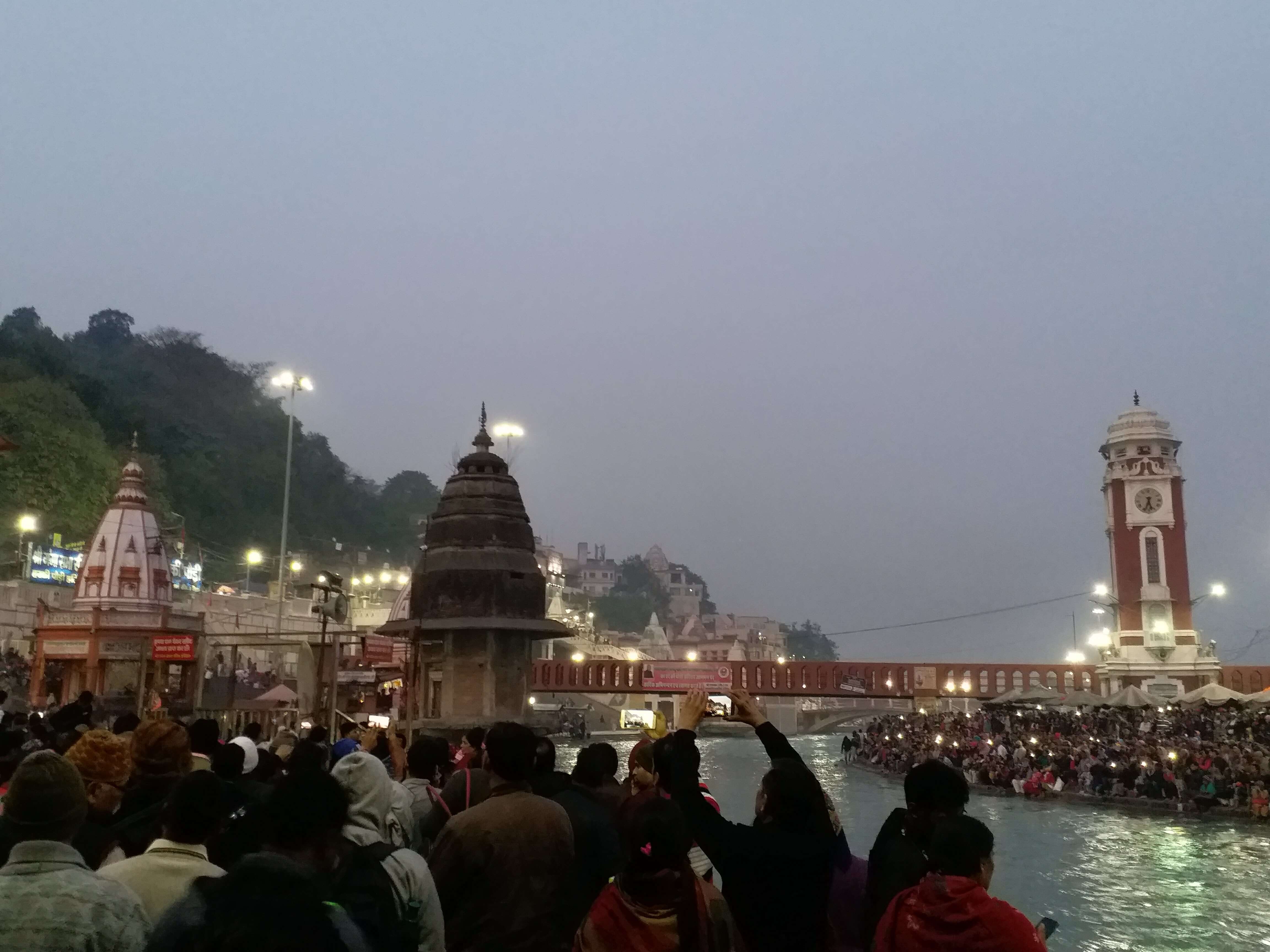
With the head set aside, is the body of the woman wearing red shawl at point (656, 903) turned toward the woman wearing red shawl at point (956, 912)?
no

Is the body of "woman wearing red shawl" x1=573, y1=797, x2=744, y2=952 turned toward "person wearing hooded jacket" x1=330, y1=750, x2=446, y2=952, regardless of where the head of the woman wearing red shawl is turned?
no

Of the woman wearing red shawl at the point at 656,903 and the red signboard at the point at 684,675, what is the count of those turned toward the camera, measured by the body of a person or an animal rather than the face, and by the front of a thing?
1

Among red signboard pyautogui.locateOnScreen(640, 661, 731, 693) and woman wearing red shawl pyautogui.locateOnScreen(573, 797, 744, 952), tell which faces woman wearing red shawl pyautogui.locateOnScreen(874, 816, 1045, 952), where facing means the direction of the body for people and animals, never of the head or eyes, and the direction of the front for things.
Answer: the red signboard

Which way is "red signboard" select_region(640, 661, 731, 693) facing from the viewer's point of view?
toward the camera

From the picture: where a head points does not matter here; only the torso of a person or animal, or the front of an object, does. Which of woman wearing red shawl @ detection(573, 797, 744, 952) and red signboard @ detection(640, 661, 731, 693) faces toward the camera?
the red signboard

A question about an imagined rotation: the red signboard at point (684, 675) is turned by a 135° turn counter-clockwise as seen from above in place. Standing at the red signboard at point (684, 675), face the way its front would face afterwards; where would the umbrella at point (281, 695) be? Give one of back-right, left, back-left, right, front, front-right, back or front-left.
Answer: back

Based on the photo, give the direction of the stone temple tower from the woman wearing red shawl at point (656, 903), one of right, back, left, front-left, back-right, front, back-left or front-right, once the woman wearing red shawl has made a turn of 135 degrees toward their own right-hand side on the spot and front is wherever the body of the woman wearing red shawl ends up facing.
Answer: back-left

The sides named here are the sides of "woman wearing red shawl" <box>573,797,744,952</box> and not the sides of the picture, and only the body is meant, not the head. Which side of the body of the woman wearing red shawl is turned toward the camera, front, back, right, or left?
back

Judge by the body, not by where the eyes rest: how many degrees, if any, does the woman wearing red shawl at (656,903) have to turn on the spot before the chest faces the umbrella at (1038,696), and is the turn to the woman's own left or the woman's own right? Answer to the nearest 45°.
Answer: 0° — they already face it

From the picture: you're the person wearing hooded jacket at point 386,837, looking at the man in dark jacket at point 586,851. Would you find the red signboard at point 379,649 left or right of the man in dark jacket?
left

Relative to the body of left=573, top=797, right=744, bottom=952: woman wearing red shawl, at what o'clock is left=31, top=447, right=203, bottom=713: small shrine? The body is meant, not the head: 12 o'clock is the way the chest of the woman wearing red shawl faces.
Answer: The small shrine is roughly at 11 o'clock from the woman wearing red shawl.

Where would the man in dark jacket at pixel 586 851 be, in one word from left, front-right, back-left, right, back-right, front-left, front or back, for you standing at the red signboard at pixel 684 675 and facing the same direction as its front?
front

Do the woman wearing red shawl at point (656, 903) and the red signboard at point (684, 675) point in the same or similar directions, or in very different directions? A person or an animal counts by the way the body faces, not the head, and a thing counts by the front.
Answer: very different directions

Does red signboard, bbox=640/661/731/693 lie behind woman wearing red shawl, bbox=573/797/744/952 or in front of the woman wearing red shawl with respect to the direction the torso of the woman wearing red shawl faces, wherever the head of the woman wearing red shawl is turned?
in front

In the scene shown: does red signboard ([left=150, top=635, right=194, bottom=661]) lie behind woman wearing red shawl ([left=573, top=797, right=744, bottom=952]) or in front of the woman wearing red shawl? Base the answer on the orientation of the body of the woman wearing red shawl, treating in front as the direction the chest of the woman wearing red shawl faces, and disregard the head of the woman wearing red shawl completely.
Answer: in front

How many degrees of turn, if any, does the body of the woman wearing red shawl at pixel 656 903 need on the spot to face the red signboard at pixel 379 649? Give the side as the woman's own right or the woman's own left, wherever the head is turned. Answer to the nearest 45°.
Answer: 0° — they already face it

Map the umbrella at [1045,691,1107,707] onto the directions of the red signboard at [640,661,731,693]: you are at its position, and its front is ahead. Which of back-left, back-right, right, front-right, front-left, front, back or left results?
front-left
